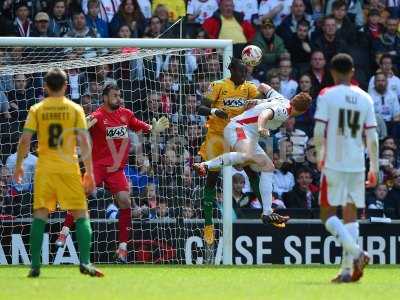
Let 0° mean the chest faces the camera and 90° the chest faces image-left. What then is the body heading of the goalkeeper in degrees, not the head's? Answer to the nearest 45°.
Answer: approximately 315°

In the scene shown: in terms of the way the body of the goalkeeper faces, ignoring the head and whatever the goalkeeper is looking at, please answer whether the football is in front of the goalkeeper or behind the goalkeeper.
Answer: in front

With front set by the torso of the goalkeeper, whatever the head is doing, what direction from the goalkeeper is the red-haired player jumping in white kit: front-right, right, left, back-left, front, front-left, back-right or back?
front-left

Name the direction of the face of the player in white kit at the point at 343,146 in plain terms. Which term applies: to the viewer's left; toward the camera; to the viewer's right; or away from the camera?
away from the camera
